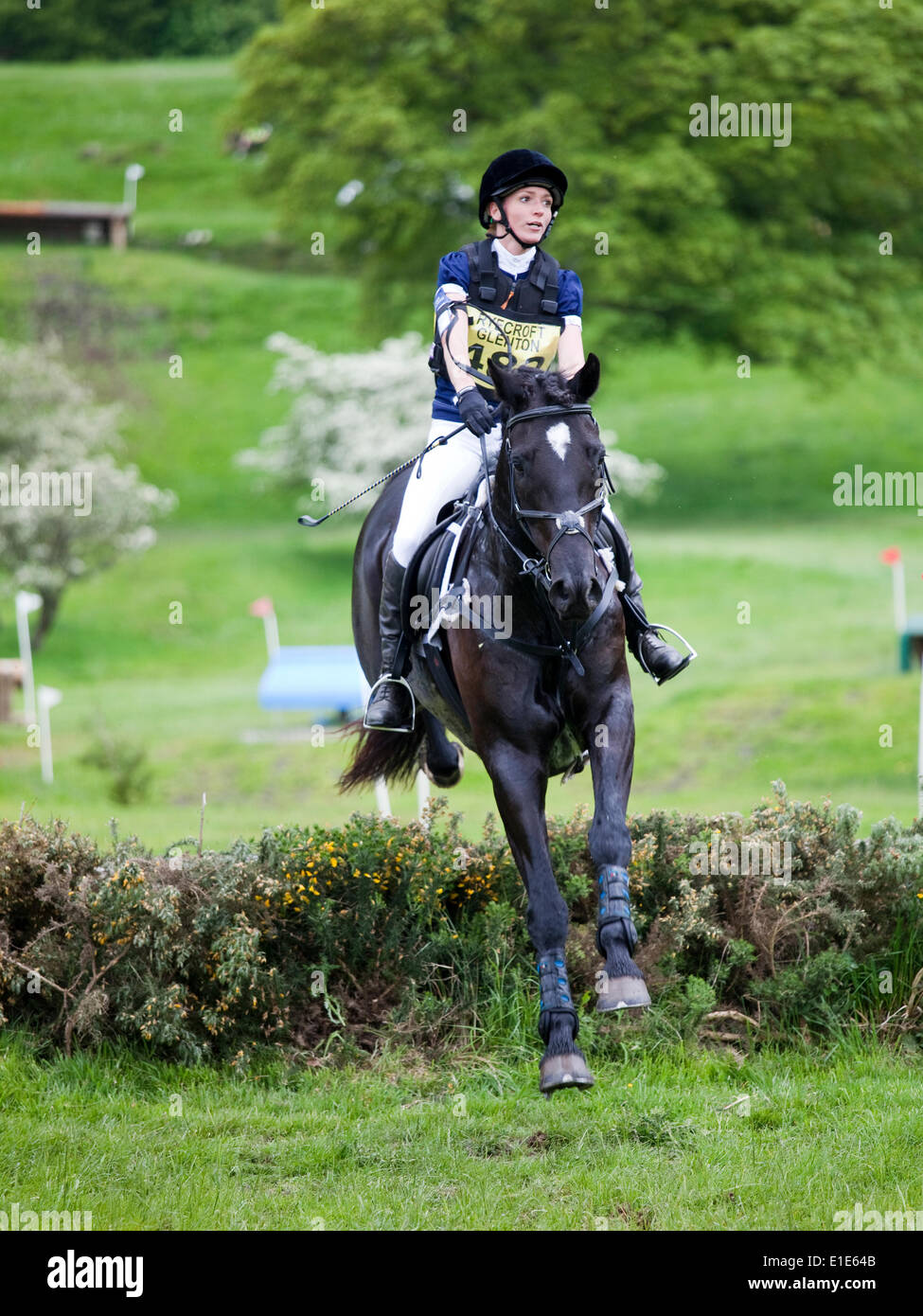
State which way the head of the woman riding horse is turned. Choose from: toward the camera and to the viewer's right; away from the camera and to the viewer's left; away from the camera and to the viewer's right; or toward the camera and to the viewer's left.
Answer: toward the camera and to the viewer's right

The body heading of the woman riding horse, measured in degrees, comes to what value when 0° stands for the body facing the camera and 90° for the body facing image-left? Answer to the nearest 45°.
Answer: approximately 0°

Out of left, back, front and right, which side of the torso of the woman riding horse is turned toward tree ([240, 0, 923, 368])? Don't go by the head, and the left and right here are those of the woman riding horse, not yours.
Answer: back

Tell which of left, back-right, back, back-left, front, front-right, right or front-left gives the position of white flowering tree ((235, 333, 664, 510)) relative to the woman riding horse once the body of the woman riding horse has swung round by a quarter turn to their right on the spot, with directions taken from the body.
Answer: right
